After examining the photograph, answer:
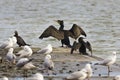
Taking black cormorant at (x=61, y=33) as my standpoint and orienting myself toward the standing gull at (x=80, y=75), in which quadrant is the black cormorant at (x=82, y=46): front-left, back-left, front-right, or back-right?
front-left

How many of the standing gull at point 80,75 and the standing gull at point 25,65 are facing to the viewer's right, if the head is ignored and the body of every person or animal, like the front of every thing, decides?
1

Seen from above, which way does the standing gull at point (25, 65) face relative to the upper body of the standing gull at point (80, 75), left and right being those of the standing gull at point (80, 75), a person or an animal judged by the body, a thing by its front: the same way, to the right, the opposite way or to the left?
the opposite way
